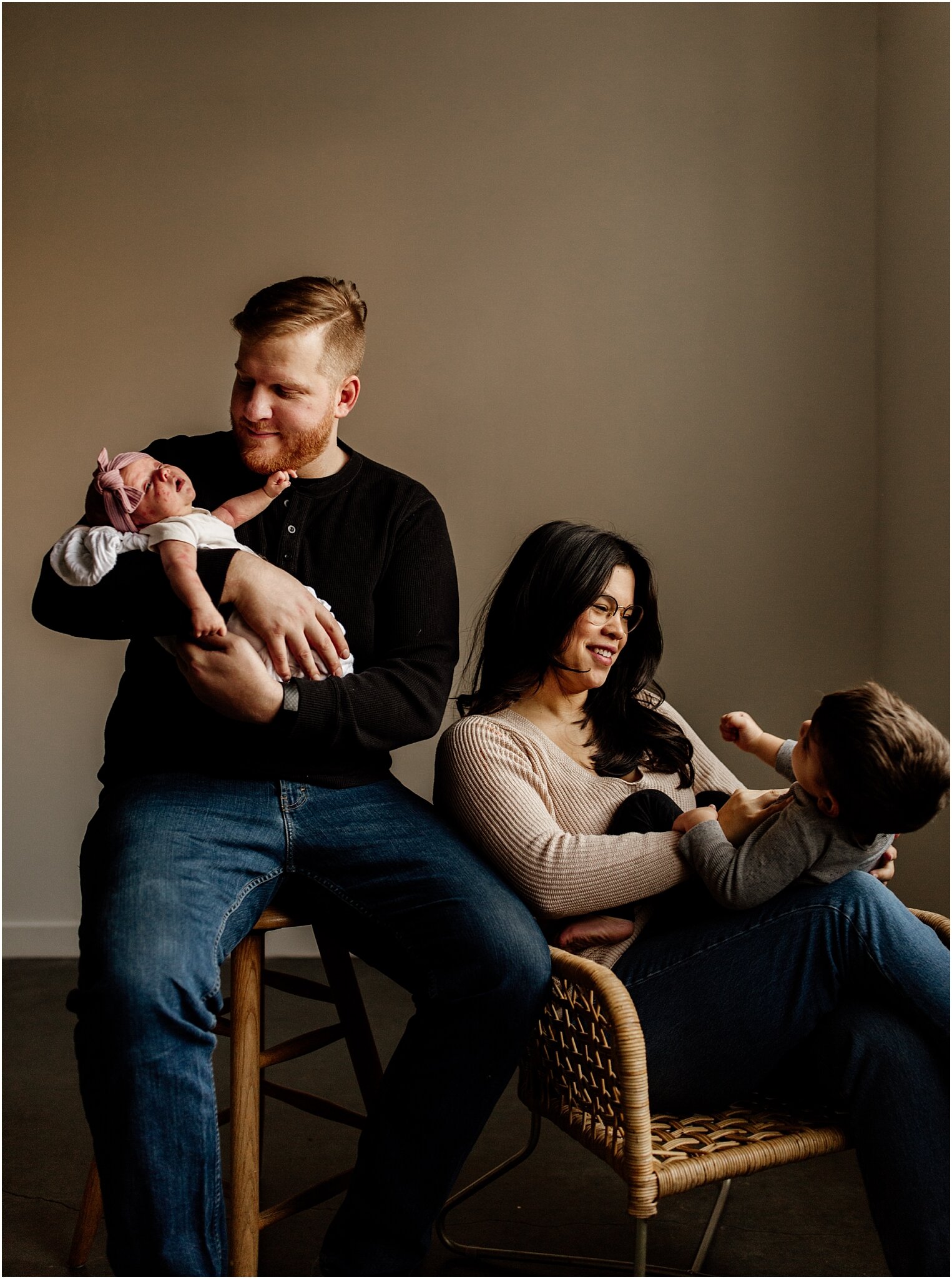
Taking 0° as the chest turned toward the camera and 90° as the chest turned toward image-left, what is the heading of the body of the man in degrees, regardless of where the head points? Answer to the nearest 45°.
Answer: approximately 0°
